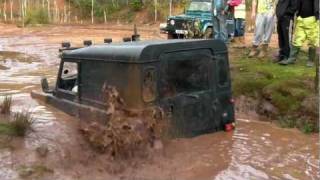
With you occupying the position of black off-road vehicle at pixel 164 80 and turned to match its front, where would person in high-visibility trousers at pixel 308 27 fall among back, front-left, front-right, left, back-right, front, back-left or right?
right

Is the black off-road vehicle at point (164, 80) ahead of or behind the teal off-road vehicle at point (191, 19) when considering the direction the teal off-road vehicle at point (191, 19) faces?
ahead

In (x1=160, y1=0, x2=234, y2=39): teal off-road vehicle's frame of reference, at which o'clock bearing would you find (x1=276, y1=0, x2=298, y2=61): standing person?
The standing person is roughly at 10 o'clock from the teal off-road vehicle.

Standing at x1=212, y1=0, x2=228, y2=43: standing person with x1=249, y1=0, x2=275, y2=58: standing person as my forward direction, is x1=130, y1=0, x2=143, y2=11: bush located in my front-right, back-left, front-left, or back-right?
back-left

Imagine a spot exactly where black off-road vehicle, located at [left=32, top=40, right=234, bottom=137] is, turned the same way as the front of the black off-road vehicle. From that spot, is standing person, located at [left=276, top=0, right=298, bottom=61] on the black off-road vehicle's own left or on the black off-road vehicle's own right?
on the black off-road vehicle's own right

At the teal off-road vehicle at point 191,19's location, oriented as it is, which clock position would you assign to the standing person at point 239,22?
The standing person is roughly at 10 o'clock from the teal off-road vehicle.

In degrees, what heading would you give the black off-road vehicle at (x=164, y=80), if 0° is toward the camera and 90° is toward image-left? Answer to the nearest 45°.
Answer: approximately 135°

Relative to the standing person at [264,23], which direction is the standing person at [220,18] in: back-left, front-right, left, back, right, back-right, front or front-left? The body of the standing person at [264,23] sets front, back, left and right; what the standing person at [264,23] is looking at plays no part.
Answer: right

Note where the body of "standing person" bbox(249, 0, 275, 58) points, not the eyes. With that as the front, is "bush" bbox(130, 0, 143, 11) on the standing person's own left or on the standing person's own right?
on the standing person's own right
